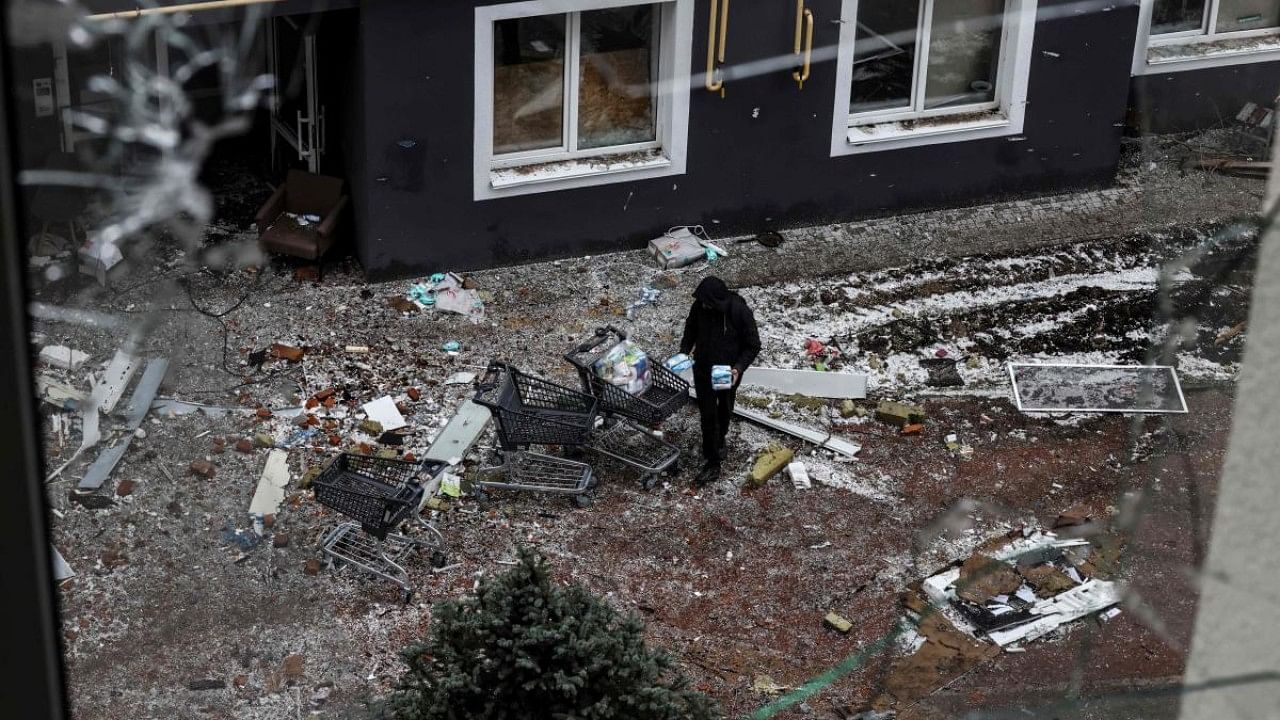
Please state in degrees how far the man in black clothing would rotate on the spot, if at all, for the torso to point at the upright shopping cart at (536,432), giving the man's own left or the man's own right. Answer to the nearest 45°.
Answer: approximately 45° to the man's own right

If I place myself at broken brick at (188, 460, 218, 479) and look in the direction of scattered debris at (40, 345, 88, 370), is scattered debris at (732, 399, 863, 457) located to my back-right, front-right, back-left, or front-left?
back-right

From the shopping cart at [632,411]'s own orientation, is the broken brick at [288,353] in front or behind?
behind

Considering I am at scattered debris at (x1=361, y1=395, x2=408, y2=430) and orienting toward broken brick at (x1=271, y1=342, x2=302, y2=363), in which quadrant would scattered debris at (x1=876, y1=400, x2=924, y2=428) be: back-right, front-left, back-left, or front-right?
back-right

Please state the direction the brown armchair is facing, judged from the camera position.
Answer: facing the viewer and to the left of the viewer

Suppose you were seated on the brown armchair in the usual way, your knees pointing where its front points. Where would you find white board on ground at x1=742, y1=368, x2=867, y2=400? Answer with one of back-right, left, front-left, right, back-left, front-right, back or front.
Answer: left

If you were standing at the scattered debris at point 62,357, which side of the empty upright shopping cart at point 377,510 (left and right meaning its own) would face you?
front
